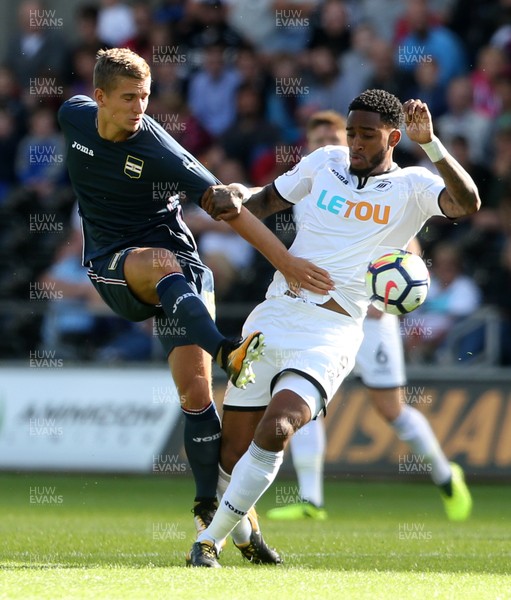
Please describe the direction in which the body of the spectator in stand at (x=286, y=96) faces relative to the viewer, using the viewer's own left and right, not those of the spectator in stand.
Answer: facing the viewer

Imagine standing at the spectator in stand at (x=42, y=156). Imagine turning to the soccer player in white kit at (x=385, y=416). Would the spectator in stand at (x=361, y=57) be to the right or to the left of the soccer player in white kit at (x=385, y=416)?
left

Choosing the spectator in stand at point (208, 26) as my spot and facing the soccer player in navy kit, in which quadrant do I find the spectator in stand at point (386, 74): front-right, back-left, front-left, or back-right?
front-left

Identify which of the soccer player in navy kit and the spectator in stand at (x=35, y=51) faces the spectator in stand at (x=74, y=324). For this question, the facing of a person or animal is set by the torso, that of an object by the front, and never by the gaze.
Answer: the spectator in stand at (x=35, y=51)

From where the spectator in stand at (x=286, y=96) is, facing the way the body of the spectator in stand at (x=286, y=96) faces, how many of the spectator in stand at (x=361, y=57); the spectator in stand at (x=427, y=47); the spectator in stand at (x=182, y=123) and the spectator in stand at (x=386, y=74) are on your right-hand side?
1

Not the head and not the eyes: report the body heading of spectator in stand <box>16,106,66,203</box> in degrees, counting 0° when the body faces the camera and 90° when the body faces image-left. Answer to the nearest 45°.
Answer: approximately 0°

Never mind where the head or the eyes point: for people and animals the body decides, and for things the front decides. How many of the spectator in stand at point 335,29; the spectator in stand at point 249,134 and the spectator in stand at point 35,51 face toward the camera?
3

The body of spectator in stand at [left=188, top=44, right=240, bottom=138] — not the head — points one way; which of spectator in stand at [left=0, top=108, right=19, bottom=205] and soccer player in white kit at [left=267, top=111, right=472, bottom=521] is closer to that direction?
the soccer player in white kit

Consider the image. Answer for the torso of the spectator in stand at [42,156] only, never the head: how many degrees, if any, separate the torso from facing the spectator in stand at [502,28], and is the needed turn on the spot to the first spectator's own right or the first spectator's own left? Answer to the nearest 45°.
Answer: approximately 90° to the first spectator's own left

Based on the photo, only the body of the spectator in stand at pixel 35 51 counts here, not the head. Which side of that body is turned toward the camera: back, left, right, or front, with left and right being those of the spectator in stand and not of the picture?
front

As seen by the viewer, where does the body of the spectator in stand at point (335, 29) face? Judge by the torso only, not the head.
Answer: toward the camera

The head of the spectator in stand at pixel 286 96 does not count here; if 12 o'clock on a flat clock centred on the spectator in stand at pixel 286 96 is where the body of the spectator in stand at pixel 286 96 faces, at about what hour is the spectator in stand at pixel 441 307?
the spectator in stand at pixel 441 307 is roughly at 11 o'clock from the spectator in stand at pixel 286 96.
